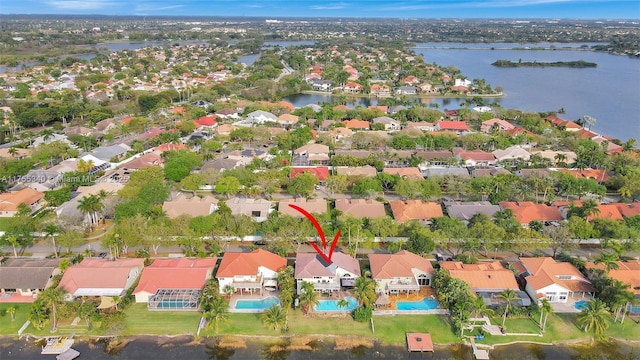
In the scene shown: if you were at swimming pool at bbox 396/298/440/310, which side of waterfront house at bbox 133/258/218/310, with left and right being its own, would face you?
right

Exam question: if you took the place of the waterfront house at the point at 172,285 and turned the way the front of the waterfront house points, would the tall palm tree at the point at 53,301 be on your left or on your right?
on your left

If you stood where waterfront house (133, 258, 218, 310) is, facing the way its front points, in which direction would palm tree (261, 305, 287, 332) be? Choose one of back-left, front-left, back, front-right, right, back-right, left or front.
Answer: back-right

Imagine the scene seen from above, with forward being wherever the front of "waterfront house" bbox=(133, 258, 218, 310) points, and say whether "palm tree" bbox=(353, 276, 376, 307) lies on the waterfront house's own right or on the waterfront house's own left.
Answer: on the waterfront house's own right

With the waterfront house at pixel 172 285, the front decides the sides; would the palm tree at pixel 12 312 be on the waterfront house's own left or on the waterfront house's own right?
on the waterfront house's own left

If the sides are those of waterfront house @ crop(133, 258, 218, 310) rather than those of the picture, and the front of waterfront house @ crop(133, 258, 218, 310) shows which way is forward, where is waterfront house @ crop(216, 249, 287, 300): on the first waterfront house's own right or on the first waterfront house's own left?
on the first waterfront house's own right

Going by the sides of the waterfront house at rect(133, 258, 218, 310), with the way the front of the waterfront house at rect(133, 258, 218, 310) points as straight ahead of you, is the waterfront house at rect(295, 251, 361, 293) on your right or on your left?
on your right

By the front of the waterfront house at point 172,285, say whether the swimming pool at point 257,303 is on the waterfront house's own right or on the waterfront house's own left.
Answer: on the waterfront house's own right

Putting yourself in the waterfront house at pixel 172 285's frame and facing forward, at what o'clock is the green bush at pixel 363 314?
The green bush is roughly at 4 o'clock from the waterfront house.

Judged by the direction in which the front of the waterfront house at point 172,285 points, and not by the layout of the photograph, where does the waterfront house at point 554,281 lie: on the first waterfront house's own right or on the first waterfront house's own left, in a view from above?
on the first waterfront house's own right

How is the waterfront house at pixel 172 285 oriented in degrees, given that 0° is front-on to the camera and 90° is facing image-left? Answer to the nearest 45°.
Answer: approximately 180°

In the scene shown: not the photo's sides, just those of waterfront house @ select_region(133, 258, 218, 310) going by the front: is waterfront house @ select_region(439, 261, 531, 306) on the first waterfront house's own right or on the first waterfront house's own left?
on the first waterfront house's own right

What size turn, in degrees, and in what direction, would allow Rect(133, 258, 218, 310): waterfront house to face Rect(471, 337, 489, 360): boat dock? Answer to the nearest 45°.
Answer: approximately 135° to its right

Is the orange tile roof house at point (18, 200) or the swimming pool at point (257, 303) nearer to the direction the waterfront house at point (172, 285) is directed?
the orange tile roof house

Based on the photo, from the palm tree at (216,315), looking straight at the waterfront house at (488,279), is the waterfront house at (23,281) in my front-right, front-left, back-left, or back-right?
back-left
